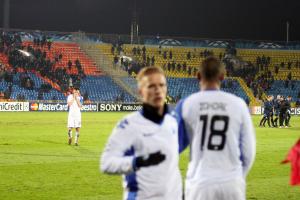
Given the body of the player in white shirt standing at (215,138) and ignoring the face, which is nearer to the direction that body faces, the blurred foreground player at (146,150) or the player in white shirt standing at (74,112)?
the player in white shirt standing

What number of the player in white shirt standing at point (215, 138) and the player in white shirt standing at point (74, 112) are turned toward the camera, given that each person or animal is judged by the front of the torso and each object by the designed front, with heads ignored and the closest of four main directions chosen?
1

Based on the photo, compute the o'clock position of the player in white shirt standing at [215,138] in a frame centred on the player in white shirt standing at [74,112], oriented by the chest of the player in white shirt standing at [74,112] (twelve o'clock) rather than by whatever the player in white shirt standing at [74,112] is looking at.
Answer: the player in white shirt standing at [215,138] is roughly at 12 o'clock from the player in white shirt standing at [74,112].

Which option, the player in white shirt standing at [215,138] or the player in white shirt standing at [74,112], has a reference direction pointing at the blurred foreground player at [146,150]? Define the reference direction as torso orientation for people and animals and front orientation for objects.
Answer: the player in white shirt standing at [74,112]

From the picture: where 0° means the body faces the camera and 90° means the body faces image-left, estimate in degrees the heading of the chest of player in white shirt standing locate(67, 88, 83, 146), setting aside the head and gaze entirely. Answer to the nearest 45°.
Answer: approximately 0°

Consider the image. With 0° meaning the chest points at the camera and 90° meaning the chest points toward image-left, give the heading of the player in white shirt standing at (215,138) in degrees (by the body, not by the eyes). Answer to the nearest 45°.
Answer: approximately 180°

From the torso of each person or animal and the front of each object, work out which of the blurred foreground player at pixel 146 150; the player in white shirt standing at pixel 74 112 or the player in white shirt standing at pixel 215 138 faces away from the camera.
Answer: the player in white shirt standing at pixel 215 138

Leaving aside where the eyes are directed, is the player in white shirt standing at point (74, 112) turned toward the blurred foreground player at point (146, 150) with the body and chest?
yes

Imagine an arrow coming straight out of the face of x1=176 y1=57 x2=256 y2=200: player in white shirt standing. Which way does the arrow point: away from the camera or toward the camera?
away from the camera

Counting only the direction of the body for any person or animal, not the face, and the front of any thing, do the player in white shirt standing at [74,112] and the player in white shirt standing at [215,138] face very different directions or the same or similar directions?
very different directions

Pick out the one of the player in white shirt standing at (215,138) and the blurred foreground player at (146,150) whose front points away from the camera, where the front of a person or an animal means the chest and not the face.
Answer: the player in white shirt standing

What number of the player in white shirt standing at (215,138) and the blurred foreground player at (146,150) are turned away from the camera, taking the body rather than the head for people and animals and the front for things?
1

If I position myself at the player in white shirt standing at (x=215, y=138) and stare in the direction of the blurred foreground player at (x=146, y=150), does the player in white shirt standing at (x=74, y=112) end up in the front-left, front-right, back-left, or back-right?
back-right
